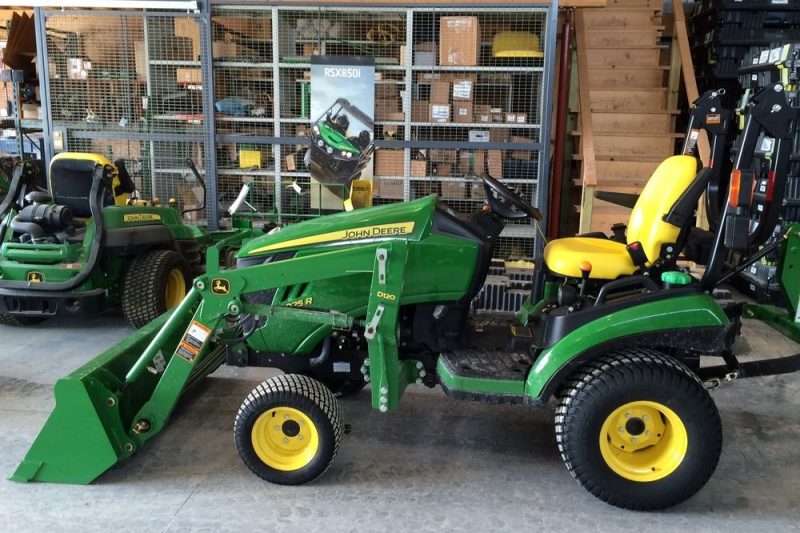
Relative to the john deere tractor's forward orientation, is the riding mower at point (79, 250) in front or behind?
in front

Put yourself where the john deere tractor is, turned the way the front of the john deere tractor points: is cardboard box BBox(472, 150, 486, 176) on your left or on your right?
on your right

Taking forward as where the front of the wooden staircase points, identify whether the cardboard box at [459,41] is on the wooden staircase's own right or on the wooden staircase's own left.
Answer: on the wooden staircase's own right

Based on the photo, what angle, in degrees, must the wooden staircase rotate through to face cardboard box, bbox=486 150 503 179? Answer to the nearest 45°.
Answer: approximately 45° to its right

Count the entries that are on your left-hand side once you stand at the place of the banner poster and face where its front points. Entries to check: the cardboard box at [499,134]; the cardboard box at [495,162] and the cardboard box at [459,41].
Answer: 3

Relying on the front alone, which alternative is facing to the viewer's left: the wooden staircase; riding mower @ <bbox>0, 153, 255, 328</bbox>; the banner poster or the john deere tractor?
the john deere tractor

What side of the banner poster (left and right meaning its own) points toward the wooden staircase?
left

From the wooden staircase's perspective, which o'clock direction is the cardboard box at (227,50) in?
The cardboard box is roughly at 2 o'clock from the wooden staircase.

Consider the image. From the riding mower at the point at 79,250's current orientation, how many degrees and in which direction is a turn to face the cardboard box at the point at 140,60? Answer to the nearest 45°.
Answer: approximately 45° to its left

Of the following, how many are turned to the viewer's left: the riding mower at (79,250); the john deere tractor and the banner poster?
1

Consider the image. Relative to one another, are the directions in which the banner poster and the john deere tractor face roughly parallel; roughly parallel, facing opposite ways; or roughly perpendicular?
roughly perpendicular

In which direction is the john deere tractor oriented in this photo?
to the viewer's left

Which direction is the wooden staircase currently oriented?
toward the camera

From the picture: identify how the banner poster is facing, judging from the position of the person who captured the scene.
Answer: facing the viewer

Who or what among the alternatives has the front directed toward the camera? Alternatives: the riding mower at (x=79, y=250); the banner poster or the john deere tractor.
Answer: the banner poster

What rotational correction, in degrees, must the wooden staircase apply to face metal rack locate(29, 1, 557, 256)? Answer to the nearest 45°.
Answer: approximately 45° to its right

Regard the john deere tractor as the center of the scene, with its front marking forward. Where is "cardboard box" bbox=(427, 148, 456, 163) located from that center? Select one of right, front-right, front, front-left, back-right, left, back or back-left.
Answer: right

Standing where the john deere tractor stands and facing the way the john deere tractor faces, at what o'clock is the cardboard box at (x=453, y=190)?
The cardboard box is roughly at 3 o'clock from the john deere tractor.

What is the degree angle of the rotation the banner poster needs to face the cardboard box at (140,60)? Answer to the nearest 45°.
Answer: approximately 90° to its right
